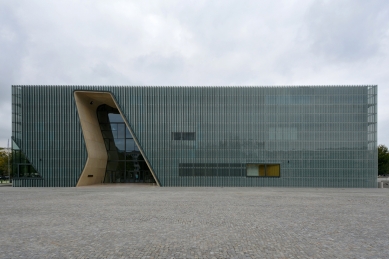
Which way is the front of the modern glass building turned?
toward the camera
